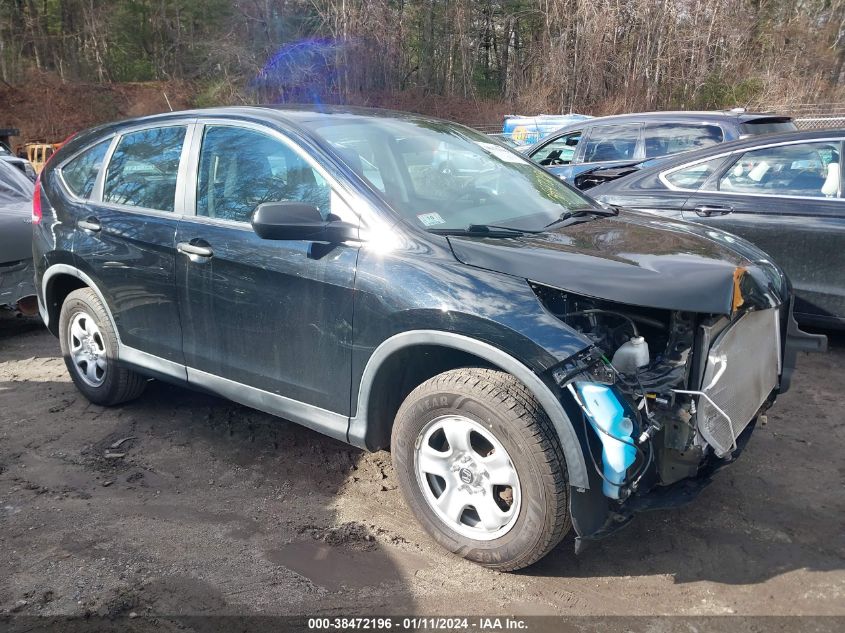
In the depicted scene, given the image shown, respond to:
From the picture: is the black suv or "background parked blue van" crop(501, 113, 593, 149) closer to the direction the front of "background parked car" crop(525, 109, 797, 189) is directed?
the background parked blue van

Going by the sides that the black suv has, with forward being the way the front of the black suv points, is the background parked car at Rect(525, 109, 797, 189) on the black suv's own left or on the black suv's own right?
on the black suv's own left

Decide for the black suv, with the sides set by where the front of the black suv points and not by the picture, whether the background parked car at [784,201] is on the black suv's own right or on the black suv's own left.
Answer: on the black suv's own left

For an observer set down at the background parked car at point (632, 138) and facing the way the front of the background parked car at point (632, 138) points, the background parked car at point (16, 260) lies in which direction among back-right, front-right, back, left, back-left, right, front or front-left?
left

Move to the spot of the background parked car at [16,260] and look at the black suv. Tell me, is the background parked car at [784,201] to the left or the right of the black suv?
left

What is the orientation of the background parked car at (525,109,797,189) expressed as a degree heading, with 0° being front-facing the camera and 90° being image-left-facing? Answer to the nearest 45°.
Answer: approximately 135°

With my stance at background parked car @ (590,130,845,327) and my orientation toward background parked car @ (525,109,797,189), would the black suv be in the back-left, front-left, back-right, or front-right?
back-left

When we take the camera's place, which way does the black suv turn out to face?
facing the viewer and to the right of the viewer

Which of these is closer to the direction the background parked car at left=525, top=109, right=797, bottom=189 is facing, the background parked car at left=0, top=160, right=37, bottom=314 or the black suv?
the background parked car

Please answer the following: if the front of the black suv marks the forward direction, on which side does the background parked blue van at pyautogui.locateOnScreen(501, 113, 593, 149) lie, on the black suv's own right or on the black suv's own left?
on the black suv's own left

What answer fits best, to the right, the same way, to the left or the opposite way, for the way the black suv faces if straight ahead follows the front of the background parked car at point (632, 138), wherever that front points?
the opposite way

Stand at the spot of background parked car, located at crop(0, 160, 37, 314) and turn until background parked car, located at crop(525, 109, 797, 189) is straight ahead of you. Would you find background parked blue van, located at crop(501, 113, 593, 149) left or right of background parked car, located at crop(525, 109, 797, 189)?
left
